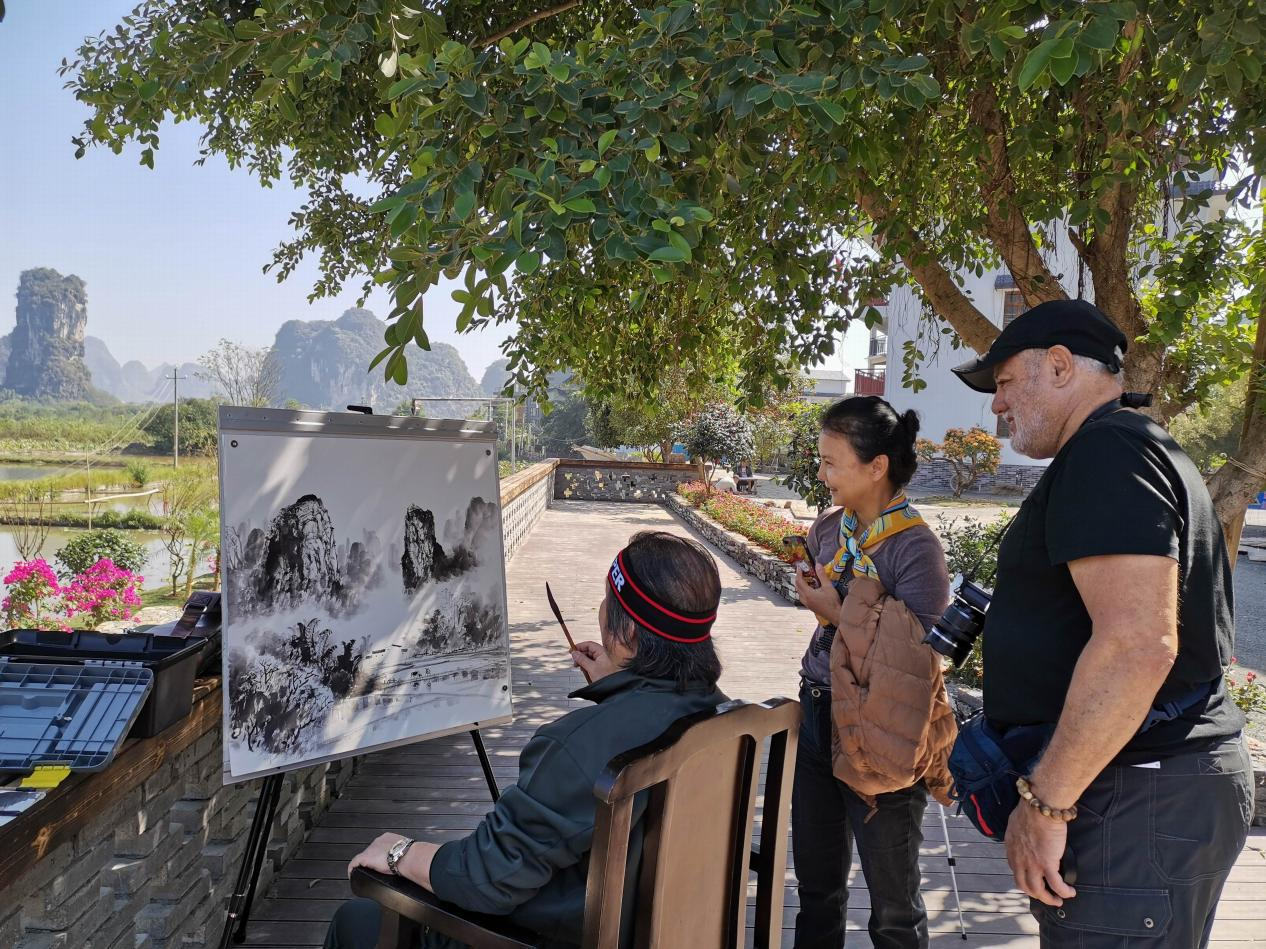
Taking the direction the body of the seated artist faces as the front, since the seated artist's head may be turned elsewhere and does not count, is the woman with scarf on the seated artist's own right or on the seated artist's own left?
on the seated artist's own right

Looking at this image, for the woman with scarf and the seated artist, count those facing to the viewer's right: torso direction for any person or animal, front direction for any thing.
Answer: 0

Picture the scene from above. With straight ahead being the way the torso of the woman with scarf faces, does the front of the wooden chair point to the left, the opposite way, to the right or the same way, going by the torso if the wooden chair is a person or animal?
to the right

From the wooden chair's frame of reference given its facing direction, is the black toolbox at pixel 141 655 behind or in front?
in front

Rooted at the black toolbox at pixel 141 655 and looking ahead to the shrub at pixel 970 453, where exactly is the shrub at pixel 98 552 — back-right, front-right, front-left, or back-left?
front-left

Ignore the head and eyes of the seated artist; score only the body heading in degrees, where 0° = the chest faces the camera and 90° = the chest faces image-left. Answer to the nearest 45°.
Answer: approximately 135°

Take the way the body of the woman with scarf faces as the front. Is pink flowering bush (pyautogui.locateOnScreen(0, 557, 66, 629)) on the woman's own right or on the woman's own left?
on the woman's own right

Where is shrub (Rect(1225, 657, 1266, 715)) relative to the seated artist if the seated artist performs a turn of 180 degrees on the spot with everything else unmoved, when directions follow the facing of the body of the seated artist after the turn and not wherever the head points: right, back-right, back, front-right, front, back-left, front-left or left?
left

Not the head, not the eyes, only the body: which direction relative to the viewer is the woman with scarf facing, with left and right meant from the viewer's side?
facing the viewer and to the left of the viewer

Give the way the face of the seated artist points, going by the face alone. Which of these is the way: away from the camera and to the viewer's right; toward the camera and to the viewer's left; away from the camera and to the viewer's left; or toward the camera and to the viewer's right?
away from the camera and to the viewer's left

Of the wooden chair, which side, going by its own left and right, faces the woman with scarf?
right

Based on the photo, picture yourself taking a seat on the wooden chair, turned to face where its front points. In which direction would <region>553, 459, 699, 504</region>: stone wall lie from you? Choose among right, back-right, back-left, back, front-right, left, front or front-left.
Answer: front-right

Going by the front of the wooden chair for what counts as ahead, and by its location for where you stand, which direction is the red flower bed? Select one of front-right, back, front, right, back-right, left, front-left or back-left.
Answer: front-right

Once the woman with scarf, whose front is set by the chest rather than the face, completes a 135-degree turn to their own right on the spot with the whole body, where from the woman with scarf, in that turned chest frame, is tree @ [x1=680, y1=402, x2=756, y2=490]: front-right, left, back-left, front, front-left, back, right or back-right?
front

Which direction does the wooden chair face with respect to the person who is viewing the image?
facing away from the viewer and to the left of the viewer

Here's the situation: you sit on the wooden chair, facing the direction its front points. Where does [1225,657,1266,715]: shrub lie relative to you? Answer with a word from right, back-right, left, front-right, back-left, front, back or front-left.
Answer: right
